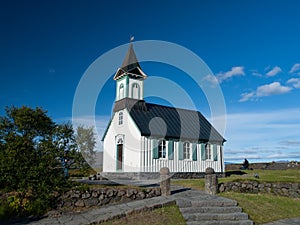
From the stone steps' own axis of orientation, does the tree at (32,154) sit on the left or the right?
on its right

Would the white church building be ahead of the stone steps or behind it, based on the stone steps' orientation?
behind

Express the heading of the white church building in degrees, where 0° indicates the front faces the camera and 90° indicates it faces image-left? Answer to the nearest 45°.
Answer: approximately 45°

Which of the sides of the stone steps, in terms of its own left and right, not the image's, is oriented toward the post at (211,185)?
back

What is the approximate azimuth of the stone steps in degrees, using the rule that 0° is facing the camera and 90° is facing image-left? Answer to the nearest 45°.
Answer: approximately 0°

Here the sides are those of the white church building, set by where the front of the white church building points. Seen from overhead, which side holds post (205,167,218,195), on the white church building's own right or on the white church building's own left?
on the white church building's own left
